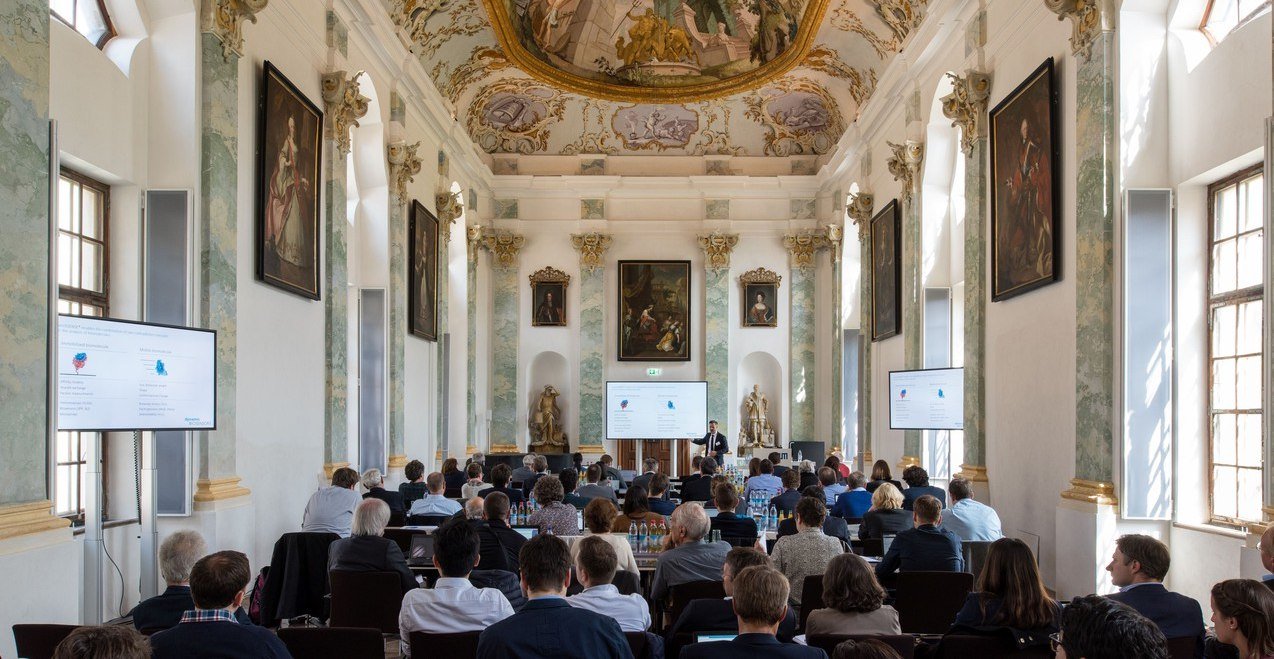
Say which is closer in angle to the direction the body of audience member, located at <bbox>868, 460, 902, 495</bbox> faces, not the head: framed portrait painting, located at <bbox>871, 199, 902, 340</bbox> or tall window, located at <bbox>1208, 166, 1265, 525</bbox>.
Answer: the framed portrait painting

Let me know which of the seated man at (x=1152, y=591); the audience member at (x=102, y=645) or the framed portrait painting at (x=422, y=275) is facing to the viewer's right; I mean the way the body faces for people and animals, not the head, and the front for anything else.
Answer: the framed portrait painting

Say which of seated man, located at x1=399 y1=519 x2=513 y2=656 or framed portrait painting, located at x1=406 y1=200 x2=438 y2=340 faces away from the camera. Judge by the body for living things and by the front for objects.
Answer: the seated man

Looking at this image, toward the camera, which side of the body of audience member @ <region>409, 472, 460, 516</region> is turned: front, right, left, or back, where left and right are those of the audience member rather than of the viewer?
back

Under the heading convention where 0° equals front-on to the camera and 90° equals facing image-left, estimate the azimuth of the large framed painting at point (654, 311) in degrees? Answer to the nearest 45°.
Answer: approximately 0°

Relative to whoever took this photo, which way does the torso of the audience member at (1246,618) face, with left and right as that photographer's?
facing away from the viewer and to the left of the viewer

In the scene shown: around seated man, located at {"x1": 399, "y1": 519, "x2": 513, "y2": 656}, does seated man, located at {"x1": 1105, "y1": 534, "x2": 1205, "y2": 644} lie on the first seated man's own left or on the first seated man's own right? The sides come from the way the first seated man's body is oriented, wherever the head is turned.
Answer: on the first seated man's own right

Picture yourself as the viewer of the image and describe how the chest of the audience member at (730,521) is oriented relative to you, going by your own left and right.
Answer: facing away from the viewer

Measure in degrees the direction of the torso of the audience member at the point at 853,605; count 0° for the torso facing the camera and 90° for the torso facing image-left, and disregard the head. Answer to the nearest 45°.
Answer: approximately 180°

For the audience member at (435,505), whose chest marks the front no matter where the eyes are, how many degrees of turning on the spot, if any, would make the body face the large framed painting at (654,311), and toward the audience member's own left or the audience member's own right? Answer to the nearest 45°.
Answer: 0° — they already face it

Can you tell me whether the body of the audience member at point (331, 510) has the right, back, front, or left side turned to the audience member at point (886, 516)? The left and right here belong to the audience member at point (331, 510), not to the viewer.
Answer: right

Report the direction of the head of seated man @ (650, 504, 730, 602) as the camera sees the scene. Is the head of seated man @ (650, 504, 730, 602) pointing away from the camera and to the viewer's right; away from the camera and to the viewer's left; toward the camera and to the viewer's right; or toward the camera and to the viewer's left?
away from the camera and to the viewer's left

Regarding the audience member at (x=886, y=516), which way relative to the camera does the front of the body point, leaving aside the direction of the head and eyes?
away from the camera

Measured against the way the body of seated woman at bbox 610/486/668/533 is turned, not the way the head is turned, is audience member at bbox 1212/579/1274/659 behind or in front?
behind

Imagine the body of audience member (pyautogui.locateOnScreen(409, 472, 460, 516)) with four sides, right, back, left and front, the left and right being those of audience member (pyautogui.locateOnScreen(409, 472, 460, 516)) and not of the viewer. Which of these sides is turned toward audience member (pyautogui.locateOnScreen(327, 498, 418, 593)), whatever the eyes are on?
back
